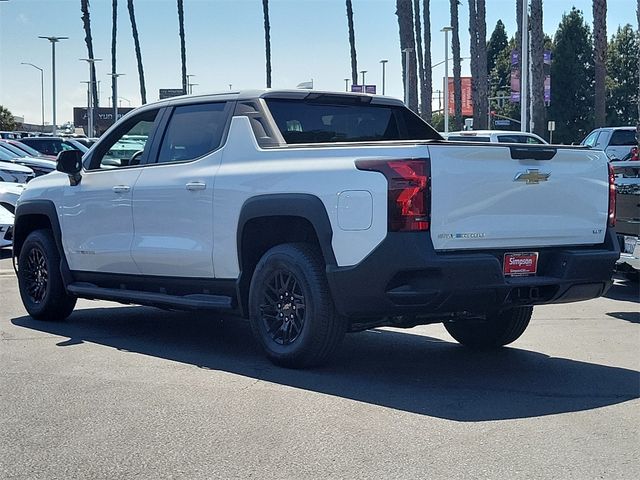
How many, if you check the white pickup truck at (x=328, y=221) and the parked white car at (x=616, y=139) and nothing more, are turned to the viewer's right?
0

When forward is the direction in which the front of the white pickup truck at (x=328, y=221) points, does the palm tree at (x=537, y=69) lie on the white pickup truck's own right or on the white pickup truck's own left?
on the white pickup truck's own right

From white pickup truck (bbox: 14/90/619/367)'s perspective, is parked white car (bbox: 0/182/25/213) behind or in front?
in front

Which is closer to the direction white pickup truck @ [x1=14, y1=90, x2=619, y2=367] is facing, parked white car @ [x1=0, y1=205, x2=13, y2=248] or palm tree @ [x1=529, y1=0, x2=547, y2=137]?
the parked white car

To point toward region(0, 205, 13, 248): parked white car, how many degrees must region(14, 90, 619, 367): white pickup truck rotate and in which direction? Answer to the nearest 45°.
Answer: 0° — it already faces it

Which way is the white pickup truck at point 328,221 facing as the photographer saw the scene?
facing away from the viewer and to the left of the viewer

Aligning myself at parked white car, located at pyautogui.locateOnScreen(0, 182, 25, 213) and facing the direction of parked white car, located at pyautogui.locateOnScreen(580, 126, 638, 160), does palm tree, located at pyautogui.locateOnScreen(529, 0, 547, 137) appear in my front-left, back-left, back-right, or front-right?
front-left

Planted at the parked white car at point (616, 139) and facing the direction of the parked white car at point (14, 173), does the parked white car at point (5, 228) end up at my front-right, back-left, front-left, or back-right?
front-left
